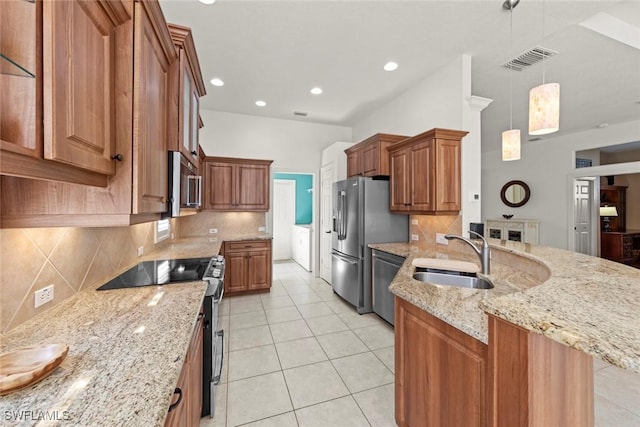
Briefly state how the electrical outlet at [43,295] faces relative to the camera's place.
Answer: facing the viewer and to the right of the viewer

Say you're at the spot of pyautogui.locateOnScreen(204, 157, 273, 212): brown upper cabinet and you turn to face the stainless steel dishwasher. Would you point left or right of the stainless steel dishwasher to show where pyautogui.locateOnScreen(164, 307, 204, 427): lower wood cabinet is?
right

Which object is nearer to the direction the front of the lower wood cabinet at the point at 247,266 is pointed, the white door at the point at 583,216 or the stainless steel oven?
the stainless steel oven

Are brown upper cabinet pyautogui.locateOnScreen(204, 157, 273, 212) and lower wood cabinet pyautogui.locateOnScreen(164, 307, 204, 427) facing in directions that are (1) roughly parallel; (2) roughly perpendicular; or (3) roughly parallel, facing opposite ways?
roughly perpendicular

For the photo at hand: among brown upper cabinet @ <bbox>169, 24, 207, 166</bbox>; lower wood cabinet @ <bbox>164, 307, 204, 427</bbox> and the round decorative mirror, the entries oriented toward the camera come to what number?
1

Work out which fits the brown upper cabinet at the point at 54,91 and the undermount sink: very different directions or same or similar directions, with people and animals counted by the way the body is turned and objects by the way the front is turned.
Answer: very different directions

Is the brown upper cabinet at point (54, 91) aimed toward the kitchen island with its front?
yes

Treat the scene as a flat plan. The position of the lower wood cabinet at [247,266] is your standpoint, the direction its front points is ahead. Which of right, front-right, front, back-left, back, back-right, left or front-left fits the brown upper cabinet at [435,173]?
front-left

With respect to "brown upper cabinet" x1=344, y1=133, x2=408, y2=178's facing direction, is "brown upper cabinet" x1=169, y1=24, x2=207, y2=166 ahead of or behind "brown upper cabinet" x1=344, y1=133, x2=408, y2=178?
ahead

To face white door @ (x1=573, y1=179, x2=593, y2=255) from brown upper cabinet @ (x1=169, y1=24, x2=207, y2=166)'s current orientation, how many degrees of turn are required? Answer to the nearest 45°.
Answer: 0° — it already faces it

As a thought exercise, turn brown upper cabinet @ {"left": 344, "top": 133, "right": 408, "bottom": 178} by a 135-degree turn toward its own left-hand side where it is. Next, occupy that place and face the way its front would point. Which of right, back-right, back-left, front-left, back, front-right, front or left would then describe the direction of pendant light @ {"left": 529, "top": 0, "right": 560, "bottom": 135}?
front-right

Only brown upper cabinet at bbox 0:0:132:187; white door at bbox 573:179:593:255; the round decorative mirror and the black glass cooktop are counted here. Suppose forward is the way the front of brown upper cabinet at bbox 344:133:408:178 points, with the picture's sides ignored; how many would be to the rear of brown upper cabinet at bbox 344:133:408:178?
2

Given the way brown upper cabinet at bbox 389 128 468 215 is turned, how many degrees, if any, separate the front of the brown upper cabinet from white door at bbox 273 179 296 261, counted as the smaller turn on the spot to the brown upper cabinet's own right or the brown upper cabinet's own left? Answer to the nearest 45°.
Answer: approximately 90° to the brown upper cabinet's own right

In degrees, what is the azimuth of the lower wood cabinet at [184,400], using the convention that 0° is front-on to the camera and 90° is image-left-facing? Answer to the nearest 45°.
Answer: approximately 270°

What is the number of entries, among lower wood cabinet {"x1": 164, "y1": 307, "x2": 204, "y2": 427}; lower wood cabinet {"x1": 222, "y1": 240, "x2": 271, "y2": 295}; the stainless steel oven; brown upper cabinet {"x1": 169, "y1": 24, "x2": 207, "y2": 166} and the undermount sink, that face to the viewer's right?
3

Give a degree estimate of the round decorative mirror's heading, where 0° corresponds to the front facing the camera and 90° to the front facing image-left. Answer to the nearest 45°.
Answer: approximately 0°
